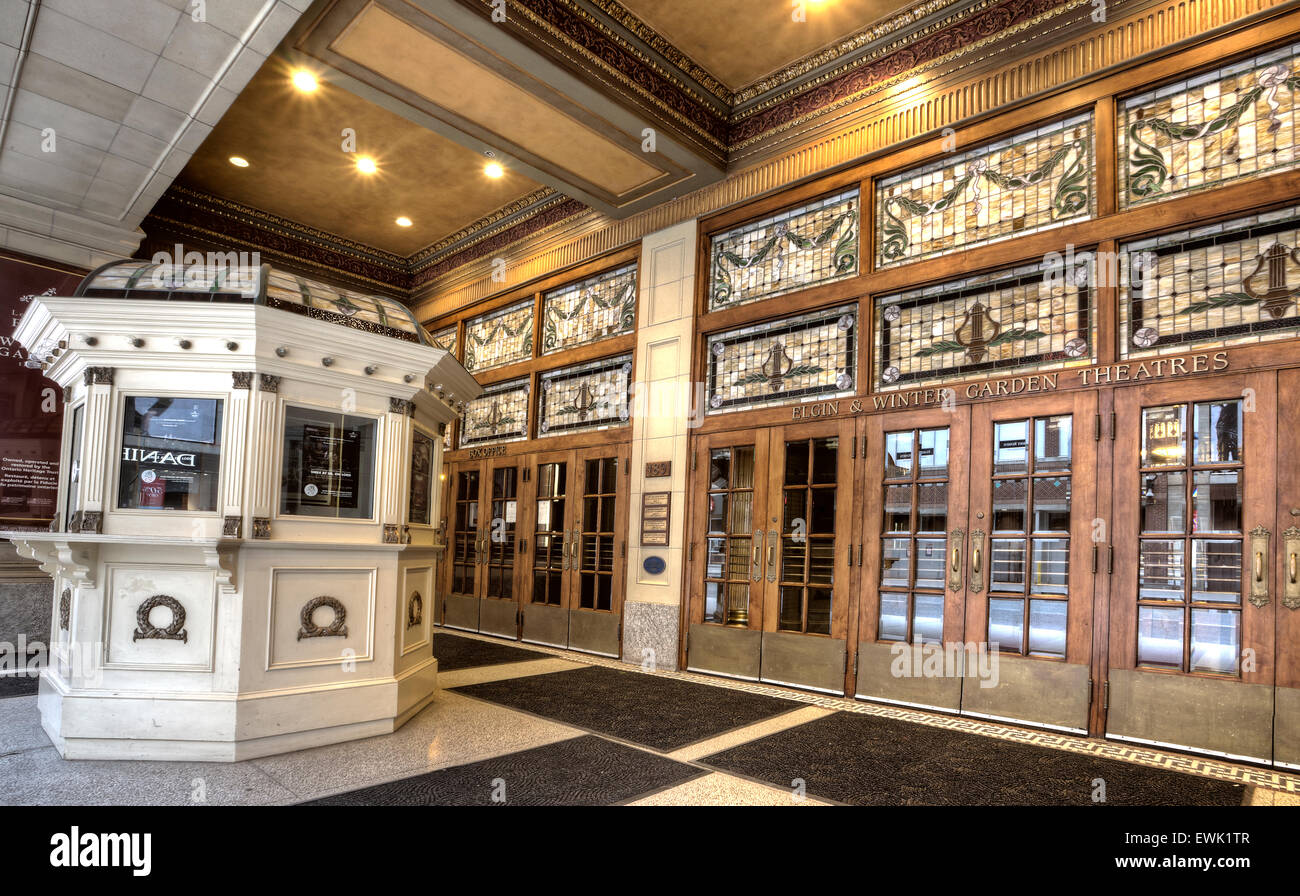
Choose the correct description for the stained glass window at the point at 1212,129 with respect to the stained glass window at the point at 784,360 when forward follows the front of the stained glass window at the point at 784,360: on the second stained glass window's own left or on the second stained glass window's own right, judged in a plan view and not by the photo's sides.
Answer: on the second stained glass window's own left

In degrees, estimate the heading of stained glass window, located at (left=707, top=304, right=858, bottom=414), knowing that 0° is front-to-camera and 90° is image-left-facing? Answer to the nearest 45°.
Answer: approximately 45°

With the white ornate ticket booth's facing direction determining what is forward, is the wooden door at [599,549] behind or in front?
behind

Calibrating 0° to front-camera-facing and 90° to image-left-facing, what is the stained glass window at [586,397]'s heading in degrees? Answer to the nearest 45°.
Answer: approximately 45°

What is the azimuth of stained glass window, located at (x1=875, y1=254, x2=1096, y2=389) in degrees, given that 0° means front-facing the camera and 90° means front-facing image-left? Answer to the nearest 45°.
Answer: approximately 0°

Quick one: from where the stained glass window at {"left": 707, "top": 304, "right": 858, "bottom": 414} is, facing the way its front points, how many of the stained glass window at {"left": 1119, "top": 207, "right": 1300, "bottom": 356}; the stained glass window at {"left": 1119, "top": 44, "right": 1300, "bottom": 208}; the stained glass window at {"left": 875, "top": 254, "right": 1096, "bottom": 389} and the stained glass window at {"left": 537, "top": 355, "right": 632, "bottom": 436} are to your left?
3

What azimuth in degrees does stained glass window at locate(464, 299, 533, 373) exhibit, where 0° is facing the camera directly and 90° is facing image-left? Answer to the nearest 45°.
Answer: approximately 45°

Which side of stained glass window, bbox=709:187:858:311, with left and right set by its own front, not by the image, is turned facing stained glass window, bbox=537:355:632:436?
right
